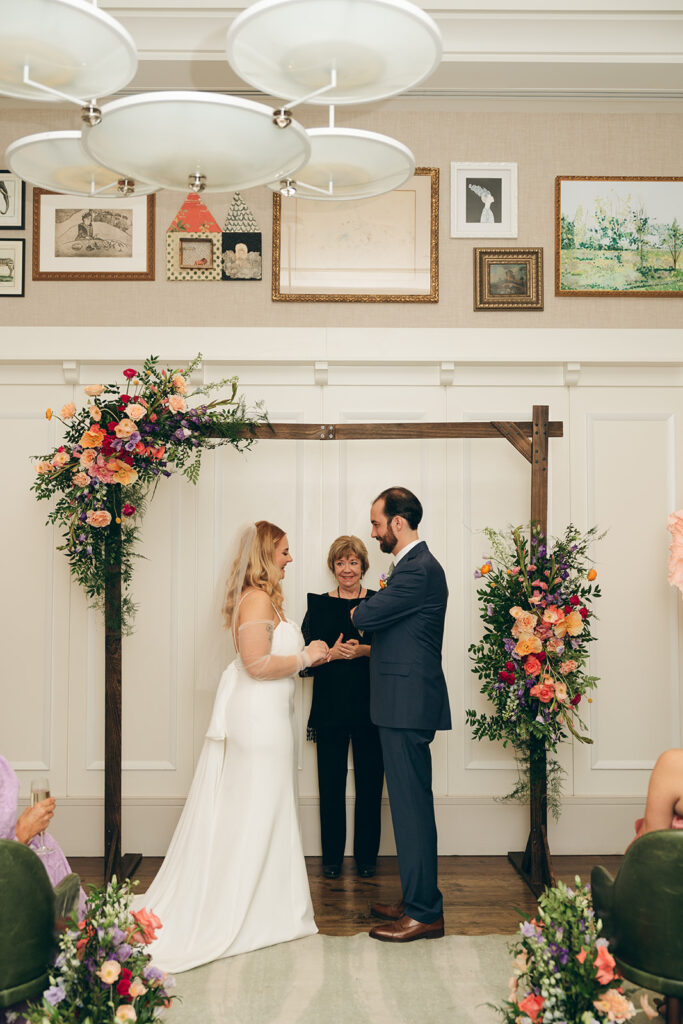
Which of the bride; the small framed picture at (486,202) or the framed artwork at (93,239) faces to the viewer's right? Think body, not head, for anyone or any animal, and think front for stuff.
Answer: the bride

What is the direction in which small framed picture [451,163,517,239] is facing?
toward the camera

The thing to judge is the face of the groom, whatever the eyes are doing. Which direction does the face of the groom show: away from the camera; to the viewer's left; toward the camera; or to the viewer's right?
to the viewer's left

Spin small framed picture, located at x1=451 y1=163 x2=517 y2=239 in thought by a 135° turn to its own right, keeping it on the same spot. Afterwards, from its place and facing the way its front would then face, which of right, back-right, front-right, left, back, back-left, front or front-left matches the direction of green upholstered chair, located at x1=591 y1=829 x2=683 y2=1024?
back-left

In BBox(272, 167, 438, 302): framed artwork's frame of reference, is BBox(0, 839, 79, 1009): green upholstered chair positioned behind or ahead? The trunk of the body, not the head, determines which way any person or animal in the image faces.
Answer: ahead

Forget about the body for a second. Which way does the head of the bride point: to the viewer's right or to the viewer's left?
to the viewer's right

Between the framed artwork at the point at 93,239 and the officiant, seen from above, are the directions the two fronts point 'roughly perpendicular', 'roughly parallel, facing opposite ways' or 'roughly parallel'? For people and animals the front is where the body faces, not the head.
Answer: roughly parallel

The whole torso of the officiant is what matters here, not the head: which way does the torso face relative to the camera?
toward the camera

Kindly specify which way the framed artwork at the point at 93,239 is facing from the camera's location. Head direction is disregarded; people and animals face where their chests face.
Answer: facing the viewer

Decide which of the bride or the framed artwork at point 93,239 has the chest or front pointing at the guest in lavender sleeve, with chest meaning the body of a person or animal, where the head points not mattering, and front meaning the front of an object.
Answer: the framed artwork

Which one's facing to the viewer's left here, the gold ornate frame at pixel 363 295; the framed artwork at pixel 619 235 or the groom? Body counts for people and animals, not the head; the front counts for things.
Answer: the groom

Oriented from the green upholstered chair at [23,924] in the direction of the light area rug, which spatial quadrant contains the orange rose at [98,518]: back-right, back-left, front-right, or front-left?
front-left

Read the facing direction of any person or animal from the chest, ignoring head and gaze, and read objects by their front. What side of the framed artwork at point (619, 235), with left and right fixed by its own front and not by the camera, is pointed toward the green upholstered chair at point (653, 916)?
front
